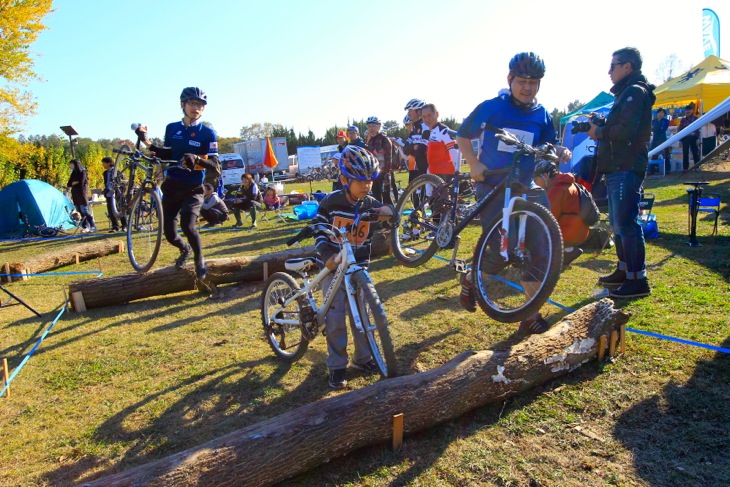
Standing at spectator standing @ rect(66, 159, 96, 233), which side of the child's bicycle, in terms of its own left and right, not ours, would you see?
back

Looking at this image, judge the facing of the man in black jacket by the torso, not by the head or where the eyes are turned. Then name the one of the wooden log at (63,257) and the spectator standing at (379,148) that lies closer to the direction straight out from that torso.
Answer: the wooden log

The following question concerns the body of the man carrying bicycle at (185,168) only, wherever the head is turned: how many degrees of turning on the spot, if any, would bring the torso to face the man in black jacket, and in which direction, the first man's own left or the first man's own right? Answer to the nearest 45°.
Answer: approximately 45° to the first man's own left

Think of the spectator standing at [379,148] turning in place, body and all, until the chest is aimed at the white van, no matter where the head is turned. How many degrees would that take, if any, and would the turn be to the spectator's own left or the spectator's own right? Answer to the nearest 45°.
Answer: approximately 90° to the spectator's own right

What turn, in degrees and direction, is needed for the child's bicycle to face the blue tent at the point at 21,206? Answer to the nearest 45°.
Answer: approximately 180°

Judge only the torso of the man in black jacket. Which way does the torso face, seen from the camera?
to the viewer's left

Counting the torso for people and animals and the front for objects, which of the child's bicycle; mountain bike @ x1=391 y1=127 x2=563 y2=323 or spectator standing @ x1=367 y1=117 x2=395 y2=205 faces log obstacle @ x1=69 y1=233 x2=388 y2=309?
the spectator standing
